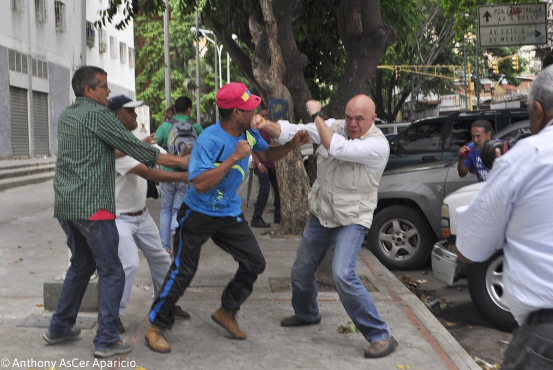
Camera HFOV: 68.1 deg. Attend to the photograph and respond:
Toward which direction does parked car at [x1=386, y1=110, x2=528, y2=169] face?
to the viewer's left

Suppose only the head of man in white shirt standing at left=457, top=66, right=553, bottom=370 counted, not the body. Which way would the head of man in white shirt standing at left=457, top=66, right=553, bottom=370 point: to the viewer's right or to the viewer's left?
to the viewer's left

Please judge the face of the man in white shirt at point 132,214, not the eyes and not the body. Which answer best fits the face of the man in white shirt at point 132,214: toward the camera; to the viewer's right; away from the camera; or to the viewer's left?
to the viewer's right

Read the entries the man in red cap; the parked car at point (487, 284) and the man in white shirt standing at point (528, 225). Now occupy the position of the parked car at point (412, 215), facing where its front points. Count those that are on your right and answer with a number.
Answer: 0

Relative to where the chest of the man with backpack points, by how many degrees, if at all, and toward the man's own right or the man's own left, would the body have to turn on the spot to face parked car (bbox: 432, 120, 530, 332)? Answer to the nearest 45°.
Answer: approximately 135° to the man's own right

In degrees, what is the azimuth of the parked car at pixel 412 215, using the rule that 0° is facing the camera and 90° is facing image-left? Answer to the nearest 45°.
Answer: approximately 90°

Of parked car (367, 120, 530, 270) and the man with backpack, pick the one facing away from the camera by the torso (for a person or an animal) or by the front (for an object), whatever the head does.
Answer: the man with backpack

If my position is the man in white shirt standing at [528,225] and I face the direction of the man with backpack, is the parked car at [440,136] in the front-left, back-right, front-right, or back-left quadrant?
front-right

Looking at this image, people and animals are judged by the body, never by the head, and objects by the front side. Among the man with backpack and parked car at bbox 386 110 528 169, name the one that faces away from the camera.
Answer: the man with backpack

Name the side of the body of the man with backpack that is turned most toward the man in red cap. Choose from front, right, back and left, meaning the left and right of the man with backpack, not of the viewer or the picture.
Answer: back

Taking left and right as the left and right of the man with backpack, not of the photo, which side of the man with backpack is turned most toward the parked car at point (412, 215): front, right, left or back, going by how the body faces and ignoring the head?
right

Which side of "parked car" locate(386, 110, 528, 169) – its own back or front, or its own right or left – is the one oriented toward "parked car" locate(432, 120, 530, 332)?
left

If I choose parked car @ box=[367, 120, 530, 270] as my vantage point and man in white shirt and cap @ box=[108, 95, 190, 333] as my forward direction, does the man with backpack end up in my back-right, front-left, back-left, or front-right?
front-right

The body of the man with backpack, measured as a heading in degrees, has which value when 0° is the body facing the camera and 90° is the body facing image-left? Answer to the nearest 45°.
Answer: approximately 180°
